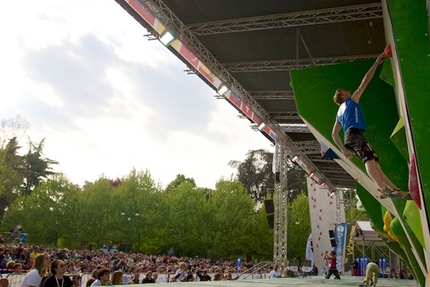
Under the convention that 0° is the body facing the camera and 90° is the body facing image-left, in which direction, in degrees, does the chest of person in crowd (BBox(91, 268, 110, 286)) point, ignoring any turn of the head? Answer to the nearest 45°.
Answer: approximately 270°

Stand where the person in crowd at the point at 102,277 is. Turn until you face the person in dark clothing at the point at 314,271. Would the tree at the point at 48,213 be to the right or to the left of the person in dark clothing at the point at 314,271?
left

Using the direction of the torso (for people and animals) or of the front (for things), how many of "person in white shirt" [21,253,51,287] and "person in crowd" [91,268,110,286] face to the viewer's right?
2

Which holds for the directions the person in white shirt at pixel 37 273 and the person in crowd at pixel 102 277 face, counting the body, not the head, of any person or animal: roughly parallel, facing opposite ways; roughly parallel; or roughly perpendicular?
roughly parallel

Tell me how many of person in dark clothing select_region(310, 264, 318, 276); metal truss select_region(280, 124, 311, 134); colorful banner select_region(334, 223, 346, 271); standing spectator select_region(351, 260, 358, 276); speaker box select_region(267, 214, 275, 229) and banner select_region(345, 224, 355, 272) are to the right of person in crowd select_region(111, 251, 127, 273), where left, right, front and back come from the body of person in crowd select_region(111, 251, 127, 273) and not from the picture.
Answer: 0

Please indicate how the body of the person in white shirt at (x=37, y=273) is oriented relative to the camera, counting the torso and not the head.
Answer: to the viewer's right

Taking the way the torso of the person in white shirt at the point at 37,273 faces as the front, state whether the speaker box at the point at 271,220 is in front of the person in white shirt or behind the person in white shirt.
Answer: in front

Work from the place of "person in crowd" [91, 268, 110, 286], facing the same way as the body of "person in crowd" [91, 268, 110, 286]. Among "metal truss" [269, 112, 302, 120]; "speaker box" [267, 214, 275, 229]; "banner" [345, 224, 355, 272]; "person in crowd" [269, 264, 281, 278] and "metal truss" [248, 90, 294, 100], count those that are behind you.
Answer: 0

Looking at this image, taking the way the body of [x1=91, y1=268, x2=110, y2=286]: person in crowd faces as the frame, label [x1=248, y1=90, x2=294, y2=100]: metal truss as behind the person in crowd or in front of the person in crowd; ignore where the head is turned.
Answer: in front

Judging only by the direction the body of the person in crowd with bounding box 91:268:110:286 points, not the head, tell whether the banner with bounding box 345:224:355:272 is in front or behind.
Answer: in front

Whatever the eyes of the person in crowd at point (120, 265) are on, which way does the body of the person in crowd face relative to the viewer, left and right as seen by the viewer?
facing the viewer and to the right of the viewer
